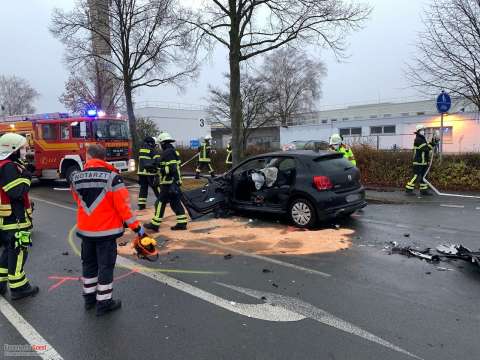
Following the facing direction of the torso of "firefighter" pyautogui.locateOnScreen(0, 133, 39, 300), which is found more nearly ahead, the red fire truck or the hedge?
the hedge

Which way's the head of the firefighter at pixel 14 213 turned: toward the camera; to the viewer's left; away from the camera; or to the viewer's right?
to the viewer's right

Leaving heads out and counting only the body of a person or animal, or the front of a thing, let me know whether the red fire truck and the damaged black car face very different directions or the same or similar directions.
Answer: very different directions

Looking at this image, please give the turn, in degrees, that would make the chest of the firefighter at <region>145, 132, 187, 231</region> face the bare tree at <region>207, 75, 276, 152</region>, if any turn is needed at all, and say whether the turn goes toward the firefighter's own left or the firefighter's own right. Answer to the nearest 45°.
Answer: approximately 90° to the firefighter's own right

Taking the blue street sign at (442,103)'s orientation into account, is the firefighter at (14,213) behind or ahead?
ahead

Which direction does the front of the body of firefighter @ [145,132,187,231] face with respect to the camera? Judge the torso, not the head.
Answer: to the viewer's left

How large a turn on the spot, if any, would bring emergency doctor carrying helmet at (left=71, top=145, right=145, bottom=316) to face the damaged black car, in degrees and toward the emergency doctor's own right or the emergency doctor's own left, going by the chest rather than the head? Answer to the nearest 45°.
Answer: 0° — they already face it

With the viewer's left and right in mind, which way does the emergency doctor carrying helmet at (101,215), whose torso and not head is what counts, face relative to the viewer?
facing away from the viewer and to the right of the viewer

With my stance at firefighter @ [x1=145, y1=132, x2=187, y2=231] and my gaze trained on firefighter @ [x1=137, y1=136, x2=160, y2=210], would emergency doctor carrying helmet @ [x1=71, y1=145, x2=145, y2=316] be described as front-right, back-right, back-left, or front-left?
back-left

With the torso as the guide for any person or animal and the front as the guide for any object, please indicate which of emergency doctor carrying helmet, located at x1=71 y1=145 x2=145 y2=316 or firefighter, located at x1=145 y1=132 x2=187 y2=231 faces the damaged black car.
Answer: the emergency doctor carrying helmet

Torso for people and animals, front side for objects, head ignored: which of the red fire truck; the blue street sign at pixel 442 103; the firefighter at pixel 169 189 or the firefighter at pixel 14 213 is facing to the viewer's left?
the firefighter at pixel 169 189

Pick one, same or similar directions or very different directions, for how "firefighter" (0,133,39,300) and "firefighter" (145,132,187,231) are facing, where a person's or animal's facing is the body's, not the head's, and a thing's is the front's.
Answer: very different directions

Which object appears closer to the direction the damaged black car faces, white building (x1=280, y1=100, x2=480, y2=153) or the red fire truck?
the red fire truck

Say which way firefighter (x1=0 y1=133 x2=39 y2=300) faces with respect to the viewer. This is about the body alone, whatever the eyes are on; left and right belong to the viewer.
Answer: facing to the right of the viewer

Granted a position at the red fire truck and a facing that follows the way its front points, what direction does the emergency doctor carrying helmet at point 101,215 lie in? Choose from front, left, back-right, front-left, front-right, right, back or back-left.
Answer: front-right

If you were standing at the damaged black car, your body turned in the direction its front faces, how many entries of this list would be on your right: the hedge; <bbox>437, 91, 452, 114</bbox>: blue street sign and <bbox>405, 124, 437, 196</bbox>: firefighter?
3
